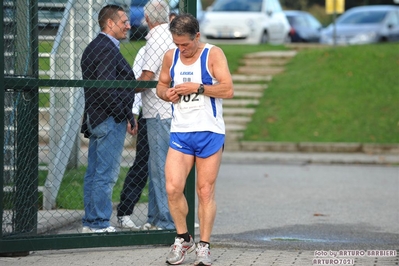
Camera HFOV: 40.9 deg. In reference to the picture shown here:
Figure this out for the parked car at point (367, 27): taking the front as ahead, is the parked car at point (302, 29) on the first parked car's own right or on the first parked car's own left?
on the first parked car's own right

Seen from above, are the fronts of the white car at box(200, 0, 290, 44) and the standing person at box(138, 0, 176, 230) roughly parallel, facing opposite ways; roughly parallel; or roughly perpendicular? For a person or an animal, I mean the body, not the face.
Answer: roughly perpendicular

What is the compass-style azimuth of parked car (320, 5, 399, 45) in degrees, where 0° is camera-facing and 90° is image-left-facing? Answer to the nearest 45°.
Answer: approximately 45°

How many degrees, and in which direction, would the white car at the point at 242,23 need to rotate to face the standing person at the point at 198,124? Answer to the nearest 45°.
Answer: approximately 45° to its left
